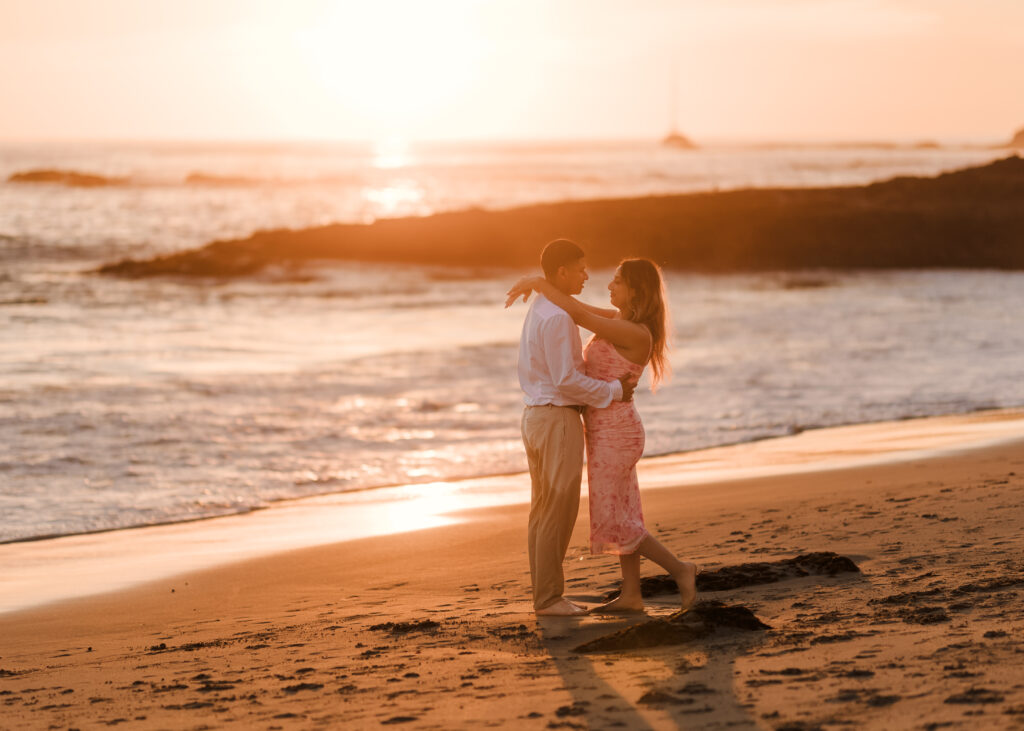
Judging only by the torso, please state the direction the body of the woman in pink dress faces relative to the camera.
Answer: to the viewer's left

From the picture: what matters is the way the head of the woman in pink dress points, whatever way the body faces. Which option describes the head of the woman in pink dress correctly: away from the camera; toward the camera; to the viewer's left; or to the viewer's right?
to the viewer's left

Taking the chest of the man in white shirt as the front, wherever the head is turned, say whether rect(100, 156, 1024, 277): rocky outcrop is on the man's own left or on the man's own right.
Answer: on the man's own left

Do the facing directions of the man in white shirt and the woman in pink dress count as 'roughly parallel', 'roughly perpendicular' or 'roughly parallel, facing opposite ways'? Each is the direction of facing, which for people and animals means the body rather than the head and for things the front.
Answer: roughly parallel, facing opposite ways

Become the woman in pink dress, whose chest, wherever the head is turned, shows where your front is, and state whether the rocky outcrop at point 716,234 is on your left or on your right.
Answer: on your right

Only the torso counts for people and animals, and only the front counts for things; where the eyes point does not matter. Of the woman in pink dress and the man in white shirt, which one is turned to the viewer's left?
the woman in pink dress

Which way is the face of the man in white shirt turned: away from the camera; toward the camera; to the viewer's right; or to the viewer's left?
to the viewer's right

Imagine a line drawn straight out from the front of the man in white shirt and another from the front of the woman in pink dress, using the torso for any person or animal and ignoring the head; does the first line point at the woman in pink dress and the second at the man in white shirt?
yes

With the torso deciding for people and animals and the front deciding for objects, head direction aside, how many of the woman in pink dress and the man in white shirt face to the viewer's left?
1

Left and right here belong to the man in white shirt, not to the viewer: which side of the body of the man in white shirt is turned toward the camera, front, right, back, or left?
right
